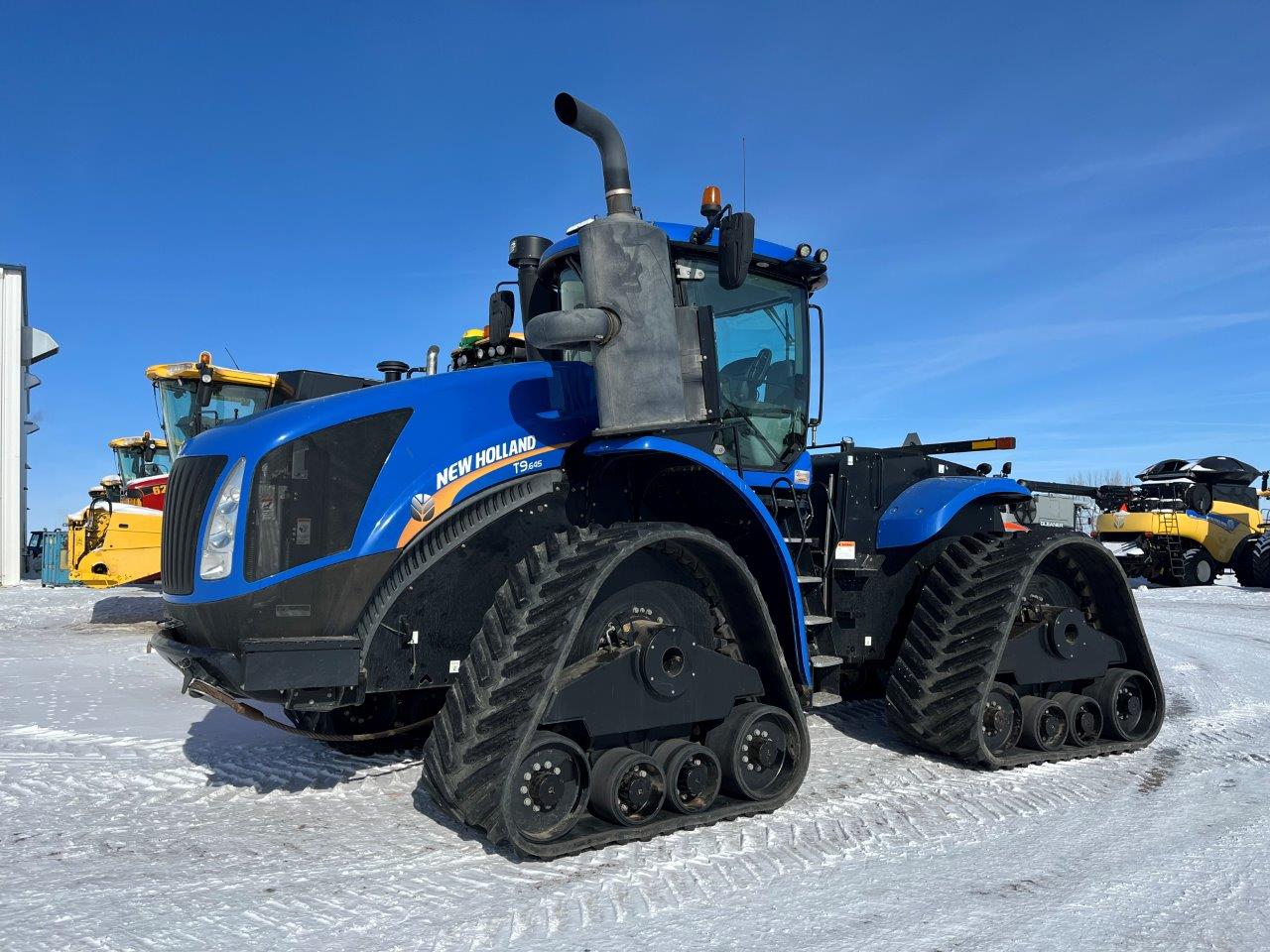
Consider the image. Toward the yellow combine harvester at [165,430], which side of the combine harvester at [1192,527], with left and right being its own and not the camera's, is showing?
back

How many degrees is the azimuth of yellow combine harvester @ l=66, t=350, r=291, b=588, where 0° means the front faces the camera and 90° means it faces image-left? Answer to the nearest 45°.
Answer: approximately 45°

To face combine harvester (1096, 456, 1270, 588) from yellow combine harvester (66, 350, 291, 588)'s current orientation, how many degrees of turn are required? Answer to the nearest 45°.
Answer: approximately 135° to its left

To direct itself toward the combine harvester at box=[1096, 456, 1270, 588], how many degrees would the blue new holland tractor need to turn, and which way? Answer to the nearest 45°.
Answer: approximately 180°

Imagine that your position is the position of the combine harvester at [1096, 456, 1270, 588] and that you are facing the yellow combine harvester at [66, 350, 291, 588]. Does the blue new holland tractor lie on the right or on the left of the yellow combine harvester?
left
